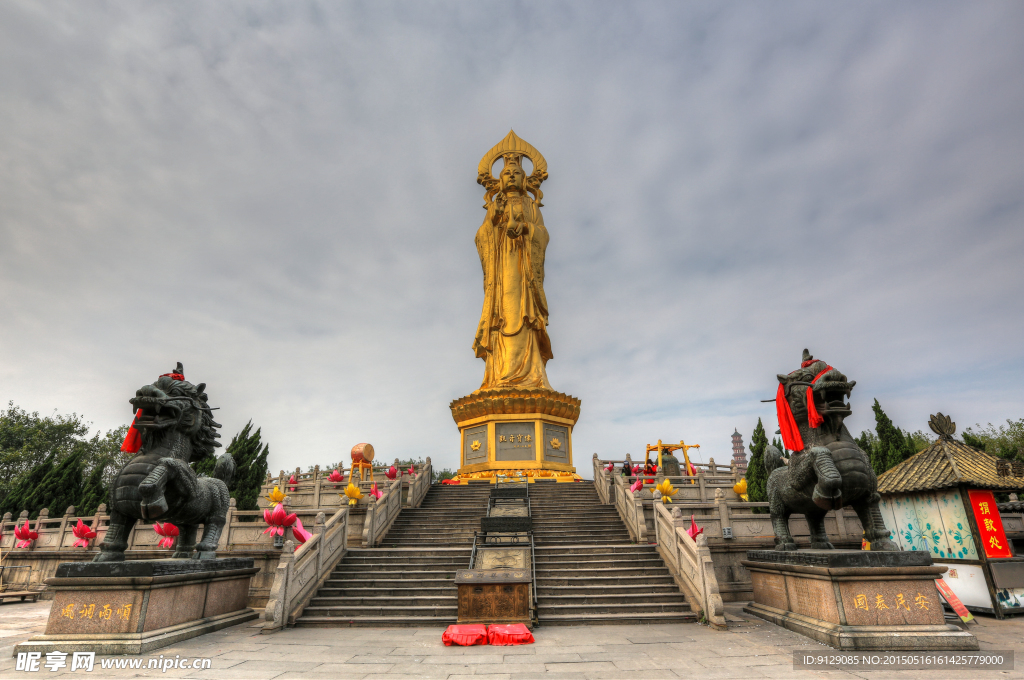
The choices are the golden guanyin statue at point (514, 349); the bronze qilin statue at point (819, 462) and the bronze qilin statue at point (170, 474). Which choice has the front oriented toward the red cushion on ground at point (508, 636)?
the golden guanyin statue

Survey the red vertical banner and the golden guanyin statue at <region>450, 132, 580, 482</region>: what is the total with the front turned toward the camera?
2

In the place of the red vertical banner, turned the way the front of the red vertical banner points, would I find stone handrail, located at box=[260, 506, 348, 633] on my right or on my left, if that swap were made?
on my right

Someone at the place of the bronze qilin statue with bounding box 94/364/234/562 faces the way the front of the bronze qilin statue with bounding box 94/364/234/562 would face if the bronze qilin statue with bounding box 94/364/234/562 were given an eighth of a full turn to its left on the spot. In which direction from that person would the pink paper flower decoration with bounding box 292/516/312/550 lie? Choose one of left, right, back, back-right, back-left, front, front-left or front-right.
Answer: back-left

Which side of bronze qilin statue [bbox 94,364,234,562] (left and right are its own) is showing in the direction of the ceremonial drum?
back

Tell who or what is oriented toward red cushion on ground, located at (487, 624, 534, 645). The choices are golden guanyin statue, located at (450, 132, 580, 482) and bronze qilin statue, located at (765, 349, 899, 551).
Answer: the golden guanyin statue

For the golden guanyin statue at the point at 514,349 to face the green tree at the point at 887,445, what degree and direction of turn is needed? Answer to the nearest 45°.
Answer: approximately 90° to its left

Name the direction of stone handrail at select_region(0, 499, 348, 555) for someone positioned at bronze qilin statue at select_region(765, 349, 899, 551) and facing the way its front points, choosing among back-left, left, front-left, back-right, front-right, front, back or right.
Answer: back-right

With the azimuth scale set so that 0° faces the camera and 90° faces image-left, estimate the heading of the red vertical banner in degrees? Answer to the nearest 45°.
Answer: approximately 0°

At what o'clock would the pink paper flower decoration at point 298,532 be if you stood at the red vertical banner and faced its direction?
The pink paper flower decoration is roughly at 2 o'clock from the red vertical banner.

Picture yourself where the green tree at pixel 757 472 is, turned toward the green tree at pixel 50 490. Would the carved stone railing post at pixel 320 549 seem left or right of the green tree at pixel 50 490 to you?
left

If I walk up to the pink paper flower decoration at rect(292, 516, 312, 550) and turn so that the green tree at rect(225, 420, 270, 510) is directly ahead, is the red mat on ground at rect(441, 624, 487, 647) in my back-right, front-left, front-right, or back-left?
back-right
